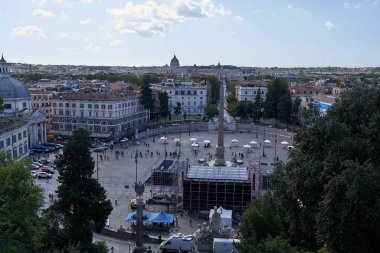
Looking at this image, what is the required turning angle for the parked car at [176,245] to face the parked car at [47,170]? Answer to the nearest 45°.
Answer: approximately 45° to its right

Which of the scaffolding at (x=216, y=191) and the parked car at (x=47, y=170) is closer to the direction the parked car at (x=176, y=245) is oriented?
the parked car

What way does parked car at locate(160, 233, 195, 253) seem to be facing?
to the viewer's left

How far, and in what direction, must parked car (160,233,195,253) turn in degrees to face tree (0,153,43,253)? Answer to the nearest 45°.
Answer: approximately 45° to its left

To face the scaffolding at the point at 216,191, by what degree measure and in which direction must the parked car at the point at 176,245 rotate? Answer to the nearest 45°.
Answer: approximately 90° to its right

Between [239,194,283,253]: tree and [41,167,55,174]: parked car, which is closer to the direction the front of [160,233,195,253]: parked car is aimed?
the parked car

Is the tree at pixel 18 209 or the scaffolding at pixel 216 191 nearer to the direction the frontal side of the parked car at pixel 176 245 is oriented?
the tree

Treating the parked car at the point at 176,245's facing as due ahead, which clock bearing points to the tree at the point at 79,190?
The tree is roughly at 12 o'clock from the parked car.

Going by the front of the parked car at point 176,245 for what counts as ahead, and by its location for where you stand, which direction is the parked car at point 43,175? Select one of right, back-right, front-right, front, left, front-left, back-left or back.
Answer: front-right

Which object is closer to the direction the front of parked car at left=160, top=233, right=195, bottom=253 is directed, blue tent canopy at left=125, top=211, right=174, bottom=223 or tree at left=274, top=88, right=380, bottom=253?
the blue tent canopy

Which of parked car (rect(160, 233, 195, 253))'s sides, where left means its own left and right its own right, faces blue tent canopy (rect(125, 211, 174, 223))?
right

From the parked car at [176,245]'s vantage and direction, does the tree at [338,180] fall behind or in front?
behind
